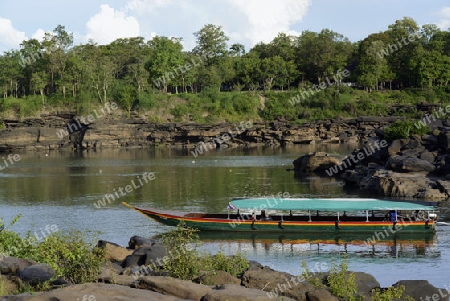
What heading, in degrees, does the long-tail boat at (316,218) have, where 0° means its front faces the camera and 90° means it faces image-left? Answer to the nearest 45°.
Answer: approximately 90°

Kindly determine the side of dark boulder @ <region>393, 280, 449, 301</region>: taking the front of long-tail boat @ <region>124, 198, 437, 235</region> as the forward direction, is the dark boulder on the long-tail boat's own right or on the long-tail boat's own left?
on the long-tail boat's own left

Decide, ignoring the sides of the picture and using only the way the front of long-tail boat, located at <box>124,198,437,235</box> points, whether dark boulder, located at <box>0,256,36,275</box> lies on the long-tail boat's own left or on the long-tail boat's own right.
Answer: on the long-tail boat's own left

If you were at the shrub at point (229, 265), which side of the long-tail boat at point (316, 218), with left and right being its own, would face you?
left

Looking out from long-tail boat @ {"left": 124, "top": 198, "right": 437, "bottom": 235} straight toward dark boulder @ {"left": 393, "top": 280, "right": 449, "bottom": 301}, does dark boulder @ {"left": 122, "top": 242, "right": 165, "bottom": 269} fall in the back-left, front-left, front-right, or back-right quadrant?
front-right

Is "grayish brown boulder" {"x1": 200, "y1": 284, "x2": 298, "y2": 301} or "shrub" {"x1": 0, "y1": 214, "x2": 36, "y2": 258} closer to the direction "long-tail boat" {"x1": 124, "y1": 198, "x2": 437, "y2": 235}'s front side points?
the shrub

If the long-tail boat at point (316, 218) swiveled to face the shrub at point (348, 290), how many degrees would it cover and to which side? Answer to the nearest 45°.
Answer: approximately 90° to its left

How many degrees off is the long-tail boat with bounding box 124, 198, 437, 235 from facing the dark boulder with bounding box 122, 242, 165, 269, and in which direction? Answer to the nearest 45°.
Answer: approximately 45° to its left

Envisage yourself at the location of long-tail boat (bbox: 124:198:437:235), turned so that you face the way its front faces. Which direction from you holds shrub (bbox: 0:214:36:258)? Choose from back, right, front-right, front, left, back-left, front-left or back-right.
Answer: front-left

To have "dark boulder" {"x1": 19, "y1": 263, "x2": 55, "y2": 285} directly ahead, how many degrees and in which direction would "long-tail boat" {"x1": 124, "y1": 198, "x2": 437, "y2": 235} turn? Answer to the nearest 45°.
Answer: approximately 45° to its left

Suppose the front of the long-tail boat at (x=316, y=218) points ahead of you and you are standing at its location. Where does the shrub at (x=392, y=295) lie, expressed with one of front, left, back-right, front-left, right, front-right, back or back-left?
left
